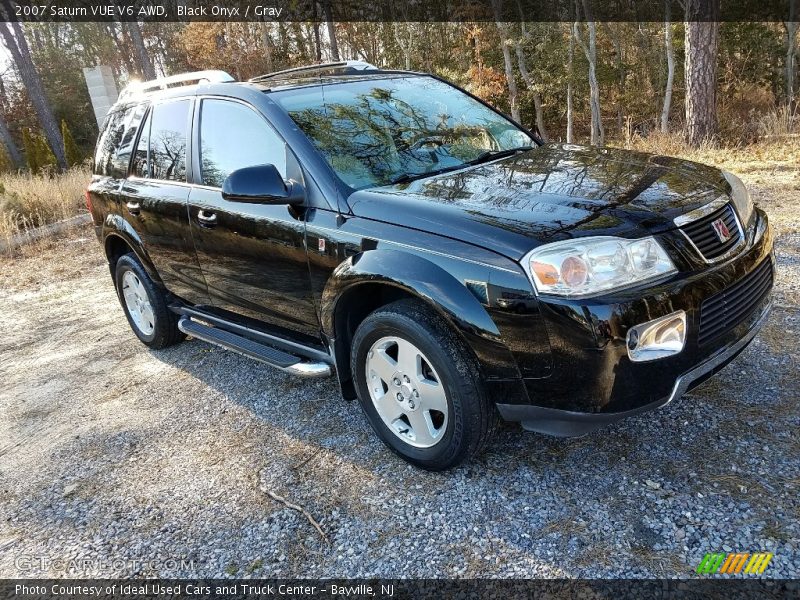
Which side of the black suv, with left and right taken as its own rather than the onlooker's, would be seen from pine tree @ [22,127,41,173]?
back

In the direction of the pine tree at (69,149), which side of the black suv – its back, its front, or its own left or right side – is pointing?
back

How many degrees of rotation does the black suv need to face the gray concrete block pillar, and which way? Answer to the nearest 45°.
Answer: approximately 180°

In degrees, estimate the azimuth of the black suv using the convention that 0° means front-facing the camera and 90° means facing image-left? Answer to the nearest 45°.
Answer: approximately 315°

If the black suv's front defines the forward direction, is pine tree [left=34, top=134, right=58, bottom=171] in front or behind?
behind
